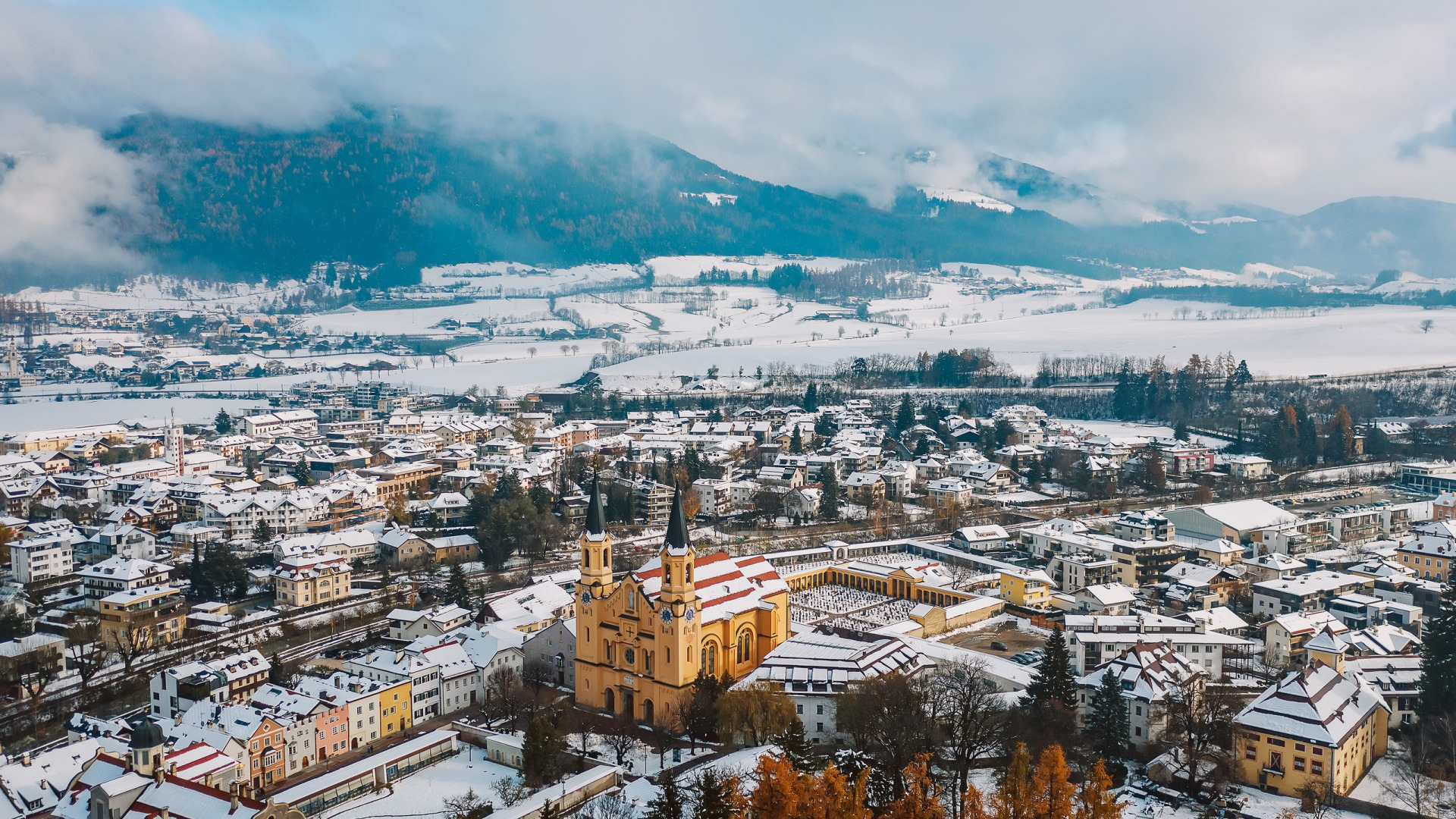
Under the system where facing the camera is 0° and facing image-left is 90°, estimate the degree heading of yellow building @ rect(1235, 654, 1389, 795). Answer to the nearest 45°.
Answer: approximately 45°

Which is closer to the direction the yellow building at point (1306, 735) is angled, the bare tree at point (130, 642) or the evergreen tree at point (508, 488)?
the bare tree

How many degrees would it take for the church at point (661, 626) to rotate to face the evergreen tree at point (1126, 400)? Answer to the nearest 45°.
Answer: approximately 180°

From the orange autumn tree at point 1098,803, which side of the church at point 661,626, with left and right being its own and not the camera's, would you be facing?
left

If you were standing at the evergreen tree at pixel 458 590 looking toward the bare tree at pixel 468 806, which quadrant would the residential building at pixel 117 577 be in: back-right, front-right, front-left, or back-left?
back-right

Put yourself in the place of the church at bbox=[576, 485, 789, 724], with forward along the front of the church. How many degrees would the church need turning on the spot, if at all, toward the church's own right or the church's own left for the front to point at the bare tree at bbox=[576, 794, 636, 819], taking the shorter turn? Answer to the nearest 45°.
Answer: approximately 45° to the church's own left

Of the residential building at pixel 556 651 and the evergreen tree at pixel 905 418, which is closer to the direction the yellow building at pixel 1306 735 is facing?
the residential building
